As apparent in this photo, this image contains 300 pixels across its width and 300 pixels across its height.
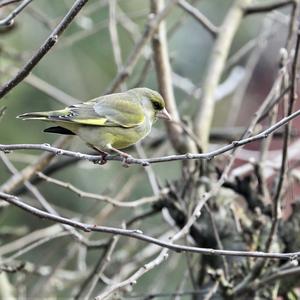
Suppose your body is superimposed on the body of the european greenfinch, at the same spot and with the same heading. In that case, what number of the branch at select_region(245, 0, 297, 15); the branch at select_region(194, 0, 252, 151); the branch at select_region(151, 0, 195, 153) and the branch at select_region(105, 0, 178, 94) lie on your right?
0

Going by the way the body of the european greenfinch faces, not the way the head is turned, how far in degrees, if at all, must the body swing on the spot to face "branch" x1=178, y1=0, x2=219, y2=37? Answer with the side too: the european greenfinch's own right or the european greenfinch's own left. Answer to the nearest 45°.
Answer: approximately 45° to the european greenfinch's own left

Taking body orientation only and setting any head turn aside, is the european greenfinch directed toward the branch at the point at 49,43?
no

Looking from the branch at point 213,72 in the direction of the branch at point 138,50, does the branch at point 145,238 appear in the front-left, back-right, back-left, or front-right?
front-left

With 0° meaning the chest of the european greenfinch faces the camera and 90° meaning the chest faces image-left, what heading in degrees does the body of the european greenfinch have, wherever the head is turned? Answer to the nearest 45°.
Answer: approximately 270°

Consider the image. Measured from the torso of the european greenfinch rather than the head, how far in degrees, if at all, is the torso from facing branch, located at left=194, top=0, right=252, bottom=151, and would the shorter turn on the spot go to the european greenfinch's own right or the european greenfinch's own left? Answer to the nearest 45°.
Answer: approximately 45° to the european greenfinch's own left

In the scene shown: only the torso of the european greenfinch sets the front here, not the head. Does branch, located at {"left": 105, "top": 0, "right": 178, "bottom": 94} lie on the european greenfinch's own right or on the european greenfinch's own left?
on the european greenfinch's own left

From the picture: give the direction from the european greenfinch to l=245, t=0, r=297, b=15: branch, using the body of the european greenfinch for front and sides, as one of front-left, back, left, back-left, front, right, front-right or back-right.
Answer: front-left
